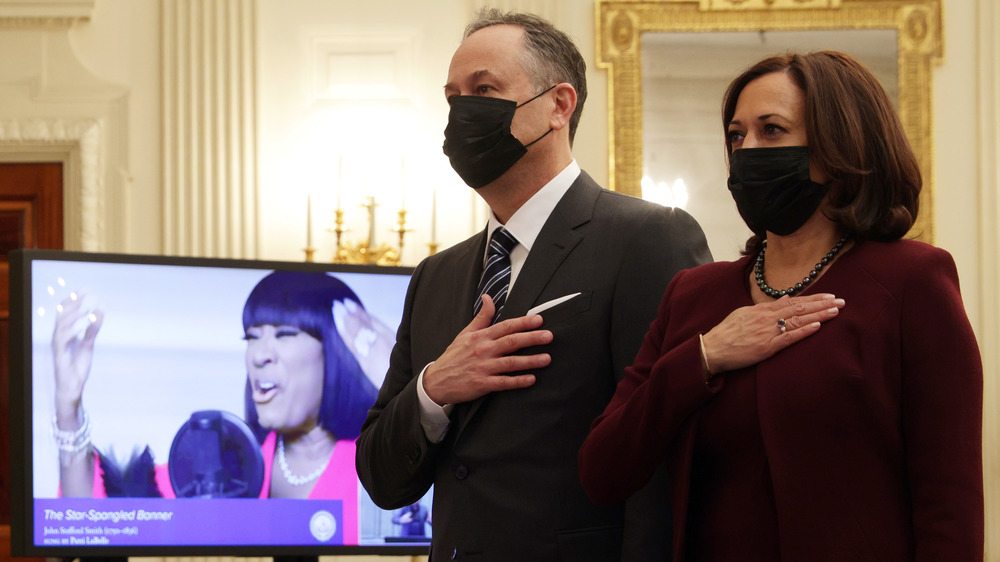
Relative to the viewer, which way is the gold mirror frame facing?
toward the camera

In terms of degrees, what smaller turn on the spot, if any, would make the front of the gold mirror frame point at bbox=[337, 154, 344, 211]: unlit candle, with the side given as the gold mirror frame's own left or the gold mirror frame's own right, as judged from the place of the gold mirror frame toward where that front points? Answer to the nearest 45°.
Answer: approximately 90° to the gold mirror frame's own right

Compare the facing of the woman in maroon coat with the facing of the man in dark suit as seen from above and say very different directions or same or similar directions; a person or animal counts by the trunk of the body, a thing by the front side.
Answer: same or similar directions

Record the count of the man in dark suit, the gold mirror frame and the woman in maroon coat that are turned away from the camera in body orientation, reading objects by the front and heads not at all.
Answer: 0

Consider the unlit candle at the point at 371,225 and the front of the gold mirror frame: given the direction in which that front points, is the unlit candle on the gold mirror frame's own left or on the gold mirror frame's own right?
on the gold mirror frame's own right

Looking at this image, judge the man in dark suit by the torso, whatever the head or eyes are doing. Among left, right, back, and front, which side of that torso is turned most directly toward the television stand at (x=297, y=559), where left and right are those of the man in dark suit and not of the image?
right

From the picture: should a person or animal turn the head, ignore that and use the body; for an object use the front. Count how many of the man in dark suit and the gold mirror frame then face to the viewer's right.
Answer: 0

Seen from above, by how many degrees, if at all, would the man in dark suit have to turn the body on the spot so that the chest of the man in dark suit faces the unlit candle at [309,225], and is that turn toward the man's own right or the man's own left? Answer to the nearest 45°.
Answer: approximately 135° to the man's own right

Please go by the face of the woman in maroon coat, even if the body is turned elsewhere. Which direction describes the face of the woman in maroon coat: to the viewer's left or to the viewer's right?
to the viewer's left

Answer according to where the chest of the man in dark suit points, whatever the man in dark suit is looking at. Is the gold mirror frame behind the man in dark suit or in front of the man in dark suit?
behind

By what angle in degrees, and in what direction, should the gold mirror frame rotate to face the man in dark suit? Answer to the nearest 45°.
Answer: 0° — it already faces them

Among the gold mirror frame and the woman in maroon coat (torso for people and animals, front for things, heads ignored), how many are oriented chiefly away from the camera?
0
